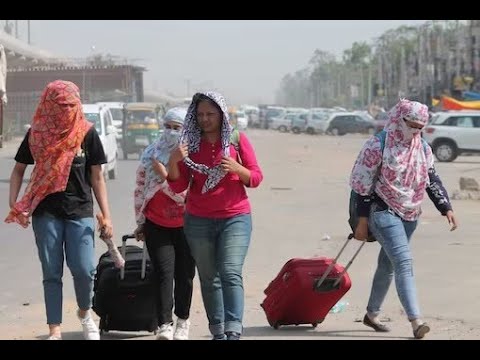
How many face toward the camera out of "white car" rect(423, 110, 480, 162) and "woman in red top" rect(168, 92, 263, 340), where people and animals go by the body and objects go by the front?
1

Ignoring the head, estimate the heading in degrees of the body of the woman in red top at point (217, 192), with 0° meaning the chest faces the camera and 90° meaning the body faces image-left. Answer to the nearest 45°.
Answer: approximately 0°

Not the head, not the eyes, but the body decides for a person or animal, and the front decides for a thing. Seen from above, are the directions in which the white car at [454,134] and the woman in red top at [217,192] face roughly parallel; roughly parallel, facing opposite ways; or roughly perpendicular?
roughly perpendicular

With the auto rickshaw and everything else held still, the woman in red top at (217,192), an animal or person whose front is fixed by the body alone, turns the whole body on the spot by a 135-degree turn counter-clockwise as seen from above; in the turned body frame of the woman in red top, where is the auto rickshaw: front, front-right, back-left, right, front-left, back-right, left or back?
front-left

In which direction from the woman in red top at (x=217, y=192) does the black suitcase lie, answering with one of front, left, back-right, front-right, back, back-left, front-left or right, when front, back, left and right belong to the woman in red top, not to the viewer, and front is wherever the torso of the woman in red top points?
back-right

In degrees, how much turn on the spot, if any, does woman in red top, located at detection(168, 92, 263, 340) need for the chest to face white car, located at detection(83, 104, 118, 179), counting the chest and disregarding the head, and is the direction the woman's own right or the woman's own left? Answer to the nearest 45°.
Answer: approximately 180°
